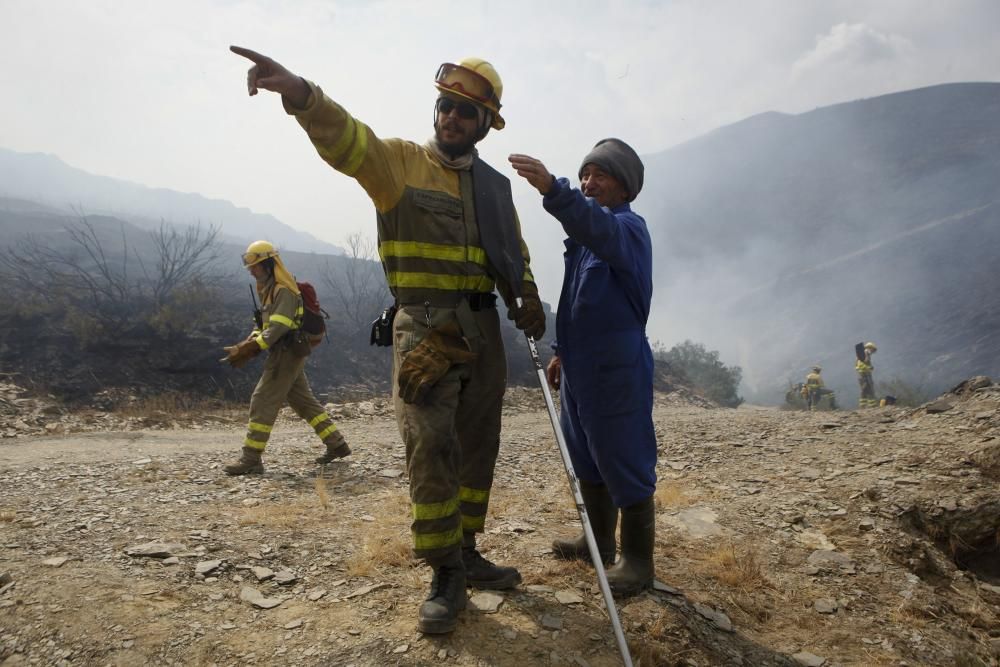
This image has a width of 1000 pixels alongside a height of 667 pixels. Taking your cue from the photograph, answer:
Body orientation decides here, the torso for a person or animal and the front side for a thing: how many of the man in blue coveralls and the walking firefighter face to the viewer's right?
0

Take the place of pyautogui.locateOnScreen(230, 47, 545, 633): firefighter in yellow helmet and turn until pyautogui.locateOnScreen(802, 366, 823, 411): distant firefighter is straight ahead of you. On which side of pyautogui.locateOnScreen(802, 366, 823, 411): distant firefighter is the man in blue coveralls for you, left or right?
right

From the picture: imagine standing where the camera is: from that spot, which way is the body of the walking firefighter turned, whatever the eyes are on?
to the viewer's left

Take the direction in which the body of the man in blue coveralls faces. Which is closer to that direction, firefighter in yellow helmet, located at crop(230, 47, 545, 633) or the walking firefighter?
the firefighter in yellow helmet

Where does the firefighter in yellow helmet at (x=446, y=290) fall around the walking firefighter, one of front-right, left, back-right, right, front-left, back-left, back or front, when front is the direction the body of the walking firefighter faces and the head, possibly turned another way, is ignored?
left

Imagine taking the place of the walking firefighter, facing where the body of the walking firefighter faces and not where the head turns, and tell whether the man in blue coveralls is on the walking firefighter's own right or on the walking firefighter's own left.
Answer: on the walking firefighter's own left

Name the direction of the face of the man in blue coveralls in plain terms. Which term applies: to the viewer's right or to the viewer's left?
to the viewer's left

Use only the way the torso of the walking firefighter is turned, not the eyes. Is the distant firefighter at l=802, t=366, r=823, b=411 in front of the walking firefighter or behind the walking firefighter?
behind

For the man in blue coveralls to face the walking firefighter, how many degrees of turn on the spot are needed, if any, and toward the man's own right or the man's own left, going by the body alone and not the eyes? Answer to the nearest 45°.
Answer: approximately 90° to the man's own right
